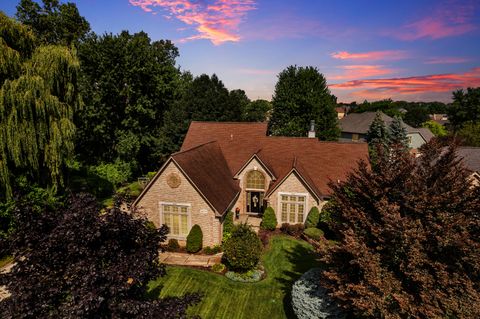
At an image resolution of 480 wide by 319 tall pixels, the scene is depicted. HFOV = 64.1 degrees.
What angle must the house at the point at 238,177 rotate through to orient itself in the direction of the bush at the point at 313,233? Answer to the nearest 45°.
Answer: approximately 45° to its left

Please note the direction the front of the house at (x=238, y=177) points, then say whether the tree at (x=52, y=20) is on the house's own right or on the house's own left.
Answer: on the house's own right

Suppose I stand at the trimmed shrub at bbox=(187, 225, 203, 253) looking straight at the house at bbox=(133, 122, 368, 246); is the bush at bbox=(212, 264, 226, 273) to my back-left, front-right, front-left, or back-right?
back-right

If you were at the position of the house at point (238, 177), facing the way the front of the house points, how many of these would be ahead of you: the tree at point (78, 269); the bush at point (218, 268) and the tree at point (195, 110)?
2

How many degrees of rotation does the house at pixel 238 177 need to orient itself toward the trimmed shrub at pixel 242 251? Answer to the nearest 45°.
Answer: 0° — it already faces it

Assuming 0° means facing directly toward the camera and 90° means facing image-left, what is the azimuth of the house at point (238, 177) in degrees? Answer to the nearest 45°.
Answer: approximately 0°

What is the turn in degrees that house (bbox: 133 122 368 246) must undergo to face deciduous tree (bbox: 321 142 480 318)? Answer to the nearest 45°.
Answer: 0° — it already faces it
